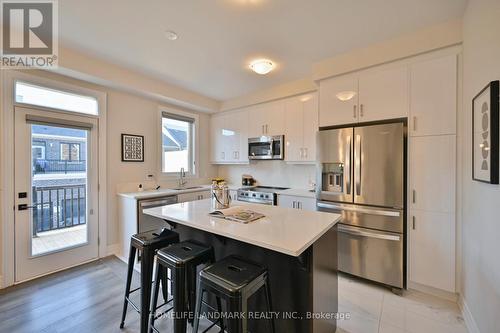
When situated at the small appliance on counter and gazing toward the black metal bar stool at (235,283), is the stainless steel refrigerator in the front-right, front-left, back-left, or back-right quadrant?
front-left

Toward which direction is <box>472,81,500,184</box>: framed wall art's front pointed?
to the viewer's left

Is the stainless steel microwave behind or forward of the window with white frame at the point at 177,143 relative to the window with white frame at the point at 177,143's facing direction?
forward

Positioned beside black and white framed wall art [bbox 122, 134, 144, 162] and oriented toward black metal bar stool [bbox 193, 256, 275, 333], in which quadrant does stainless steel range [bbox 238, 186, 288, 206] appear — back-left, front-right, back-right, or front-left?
front-left

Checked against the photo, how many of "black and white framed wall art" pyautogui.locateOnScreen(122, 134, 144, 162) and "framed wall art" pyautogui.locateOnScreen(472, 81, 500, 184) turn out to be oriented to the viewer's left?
1

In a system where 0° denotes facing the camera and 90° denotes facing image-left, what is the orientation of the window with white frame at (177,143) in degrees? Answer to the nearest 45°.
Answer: approximately 315°

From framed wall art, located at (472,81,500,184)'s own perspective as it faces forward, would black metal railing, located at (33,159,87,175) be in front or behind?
in front

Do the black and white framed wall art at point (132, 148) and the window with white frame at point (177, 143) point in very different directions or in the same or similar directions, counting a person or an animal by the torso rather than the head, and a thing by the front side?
same or similar directions

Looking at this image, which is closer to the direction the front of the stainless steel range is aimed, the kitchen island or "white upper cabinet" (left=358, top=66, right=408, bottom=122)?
the kitchen island

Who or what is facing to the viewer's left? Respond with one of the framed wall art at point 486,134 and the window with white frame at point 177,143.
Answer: the framed wall art

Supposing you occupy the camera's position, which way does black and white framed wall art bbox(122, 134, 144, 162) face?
facing the viewer and to the right of the viewer

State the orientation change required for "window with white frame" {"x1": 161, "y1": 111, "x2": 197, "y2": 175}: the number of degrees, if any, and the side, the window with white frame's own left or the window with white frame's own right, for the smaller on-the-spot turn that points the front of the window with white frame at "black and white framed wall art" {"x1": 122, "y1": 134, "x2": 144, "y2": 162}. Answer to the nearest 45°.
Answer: approximately 90° to the window with white frame's own right

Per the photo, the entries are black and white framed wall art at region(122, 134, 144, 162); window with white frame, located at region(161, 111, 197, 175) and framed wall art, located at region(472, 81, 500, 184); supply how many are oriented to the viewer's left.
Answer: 1

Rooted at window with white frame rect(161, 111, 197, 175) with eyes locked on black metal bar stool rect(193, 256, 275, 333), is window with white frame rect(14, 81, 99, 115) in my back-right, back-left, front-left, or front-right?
front-right

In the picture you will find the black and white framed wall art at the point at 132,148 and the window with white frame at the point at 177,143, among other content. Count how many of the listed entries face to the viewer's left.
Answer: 0

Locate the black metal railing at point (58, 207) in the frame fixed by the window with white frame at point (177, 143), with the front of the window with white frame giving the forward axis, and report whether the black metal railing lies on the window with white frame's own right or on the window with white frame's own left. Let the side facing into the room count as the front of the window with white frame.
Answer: on the window with white frame's own right

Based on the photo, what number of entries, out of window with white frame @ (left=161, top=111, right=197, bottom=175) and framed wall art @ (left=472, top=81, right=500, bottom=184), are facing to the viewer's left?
1
